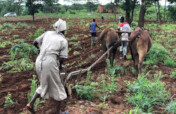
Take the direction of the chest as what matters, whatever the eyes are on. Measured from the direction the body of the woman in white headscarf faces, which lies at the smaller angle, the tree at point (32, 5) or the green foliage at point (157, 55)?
the green foliage

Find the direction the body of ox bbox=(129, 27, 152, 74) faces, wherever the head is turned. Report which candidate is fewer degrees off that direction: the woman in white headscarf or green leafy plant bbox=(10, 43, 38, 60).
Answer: the green leafy plant

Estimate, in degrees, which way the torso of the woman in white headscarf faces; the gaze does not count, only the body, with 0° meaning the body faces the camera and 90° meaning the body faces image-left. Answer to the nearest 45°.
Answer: approximately 225°

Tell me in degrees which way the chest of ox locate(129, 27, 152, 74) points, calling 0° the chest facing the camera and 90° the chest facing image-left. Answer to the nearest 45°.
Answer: approximately 180°

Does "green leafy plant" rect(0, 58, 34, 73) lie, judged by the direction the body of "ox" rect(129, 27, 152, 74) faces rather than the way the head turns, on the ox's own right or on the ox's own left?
on the ox's own left

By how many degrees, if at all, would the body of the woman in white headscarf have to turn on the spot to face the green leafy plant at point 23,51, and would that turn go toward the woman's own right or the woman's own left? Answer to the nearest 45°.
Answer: approximately 45° to the woman's own left

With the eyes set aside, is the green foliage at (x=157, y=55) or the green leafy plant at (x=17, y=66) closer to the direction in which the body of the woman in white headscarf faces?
the green foliage

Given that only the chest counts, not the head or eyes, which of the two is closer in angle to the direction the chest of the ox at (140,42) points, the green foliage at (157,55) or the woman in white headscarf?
the green foliage

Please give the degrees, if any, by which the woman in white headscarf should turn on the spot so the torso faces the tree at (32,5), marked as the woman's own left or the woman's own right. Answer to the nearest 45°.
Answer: approximately 45° to the woman's own left
